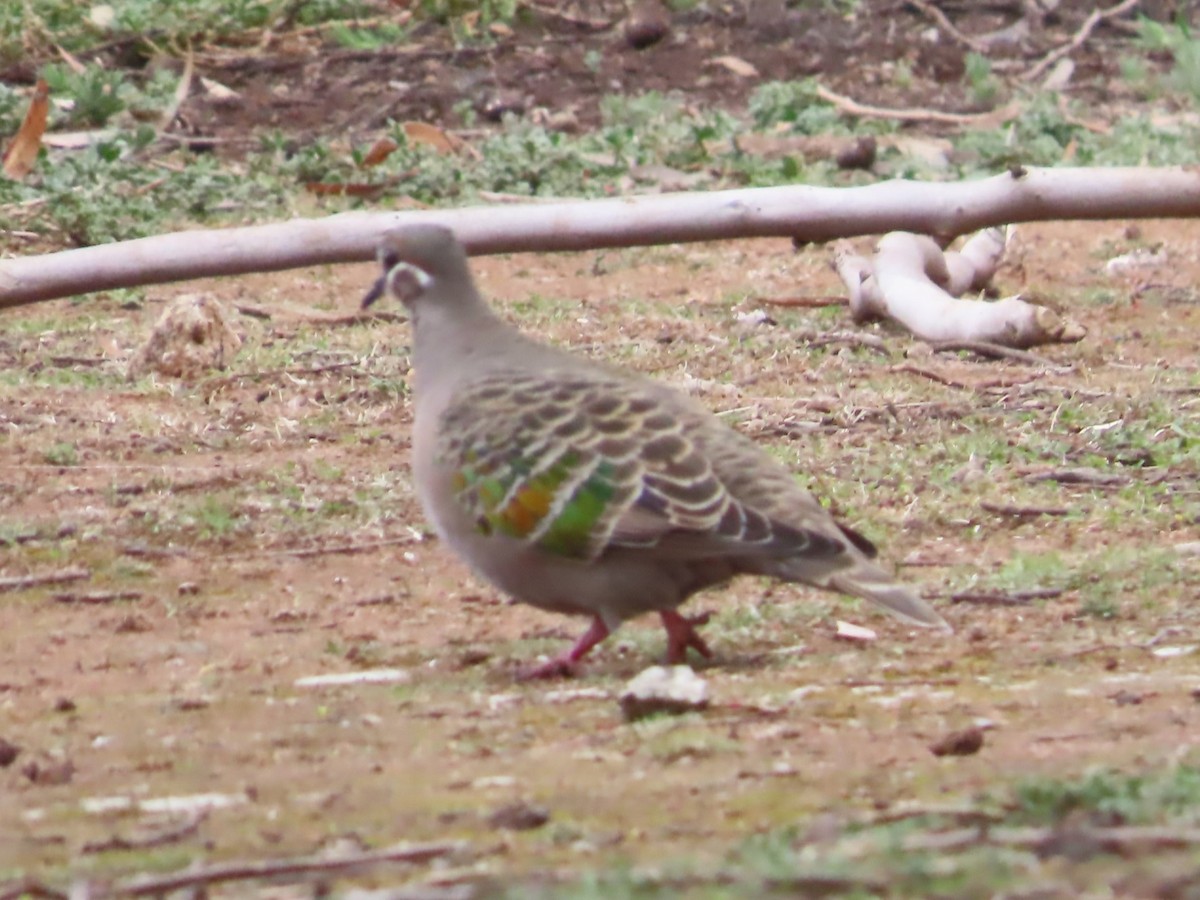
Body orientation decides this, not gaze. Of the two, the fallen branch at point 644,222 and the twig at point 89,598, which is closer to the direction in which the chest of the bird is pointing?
the twig

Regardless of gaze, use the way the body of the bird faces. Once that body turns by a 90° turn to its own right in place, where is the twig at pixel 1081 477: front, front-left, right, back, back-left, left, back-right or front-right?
front-right

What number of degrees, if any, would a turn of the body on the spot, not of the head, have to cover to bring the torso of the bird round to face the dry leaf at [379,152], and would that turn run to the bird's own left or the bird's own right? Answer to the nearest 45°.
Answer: approximately 90° to the bird's own right

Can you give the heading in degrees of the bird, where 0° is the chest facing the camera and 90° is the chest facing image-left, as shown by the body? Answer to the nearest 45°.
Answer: approximately 90°

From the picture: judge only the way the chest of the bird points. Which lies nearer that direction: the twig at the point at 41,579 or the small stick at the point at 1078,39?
the twig

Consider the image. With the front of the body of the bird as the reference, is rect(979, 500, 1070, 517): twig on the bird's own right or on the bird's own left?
on the bird's own right

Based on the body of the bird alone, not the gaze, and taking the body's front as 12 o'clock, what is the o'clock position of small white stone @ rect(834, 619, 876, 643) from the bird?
The small white stone is roughly at 5 o'clock from the bird.

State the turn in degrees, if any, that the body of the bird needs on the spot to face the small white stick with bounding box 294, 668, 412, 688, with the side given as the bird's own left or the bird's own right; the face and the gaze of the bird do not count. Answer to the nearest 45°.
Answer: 0° — it already faces it

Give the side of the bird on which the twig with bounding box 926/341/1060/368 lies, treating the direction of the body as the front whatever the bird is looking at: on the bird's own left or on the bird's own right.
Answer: on the bird's own right

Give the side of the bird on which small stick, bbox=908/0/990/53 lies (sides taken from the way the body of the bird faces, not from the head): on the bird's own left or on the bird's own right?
on the bird's own right

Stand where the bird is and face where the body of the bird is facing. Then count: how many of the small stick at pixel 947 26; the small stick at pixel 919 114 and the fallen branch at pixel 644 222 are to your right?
3

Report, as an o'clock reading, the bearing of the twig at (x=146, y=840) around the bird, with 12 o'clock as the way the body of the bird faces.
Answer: The twig is roughly at 10 o'clock from the bird.

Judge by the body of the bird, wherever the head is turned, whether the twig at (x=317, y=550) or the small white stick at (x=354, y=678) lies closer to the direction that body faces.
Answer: the small white stick

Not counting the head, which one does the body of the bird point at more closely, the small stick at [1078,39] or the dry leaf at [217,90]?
the dry leaf
